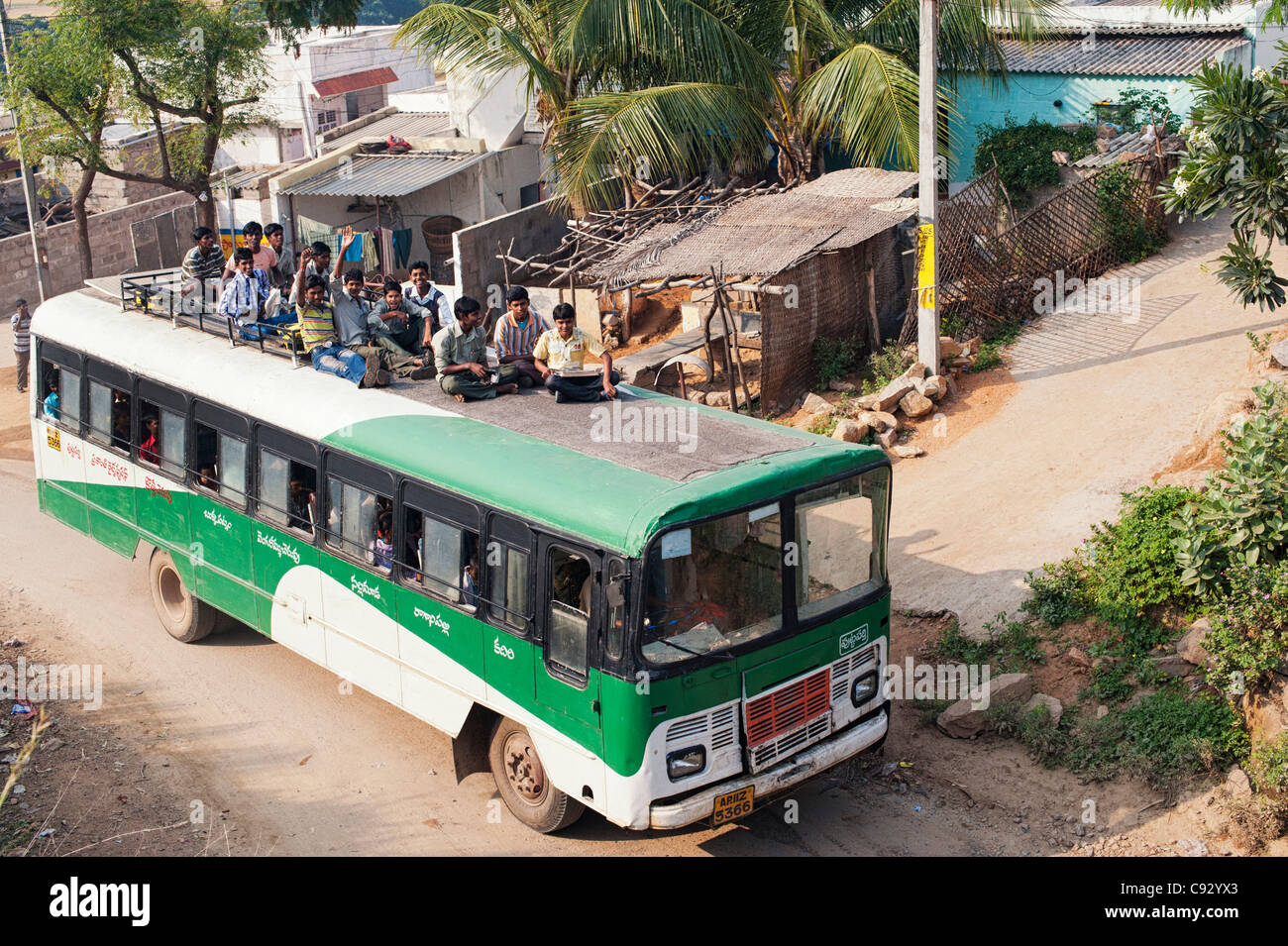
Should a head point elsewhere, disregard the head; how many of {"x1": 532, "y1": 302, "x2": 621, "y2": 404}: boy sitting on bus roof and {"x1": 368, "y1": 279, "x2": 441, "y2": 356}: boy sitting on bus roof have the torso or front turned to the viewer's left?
0

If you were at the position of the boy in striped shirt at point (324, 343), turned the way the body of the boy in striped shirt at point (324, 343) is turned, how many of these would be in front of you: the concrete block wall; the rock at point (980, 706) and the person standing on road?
1

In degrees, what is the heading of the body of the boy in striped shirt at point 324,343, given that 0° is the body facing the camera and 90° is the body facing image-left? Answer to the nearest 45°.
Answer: approximately 315°

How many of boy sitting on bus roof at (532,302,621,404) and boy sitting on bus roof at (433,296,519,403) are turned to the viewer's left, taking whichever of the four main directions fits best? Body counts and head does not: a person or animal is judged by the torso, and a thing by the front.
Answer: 0

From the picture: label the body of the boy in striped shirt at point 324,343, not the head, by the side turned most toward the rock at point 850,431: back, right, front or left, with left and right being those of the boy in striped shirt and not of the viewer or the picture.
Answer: left

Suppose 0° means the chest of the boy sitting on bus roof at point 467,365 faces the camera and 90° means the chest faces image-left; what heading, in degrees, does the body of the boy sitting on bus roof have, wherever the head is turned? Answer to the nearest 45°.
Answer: approximately 315°

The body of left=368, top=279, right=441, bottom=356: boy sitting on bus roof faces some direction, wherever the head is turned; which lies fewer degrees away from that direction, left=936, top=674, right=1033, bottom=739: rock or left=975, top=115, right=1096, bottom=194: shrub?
the rock

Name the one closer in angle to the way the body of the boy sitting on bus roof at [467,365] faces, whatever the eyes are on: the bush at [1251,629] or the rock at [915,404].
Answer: the bush

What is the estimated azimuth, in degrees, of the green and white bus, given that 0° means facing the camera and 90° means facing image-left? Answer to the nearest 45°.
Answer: approximately 315°
